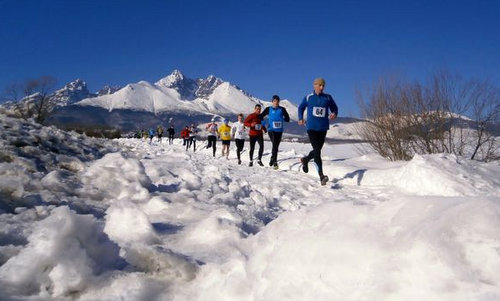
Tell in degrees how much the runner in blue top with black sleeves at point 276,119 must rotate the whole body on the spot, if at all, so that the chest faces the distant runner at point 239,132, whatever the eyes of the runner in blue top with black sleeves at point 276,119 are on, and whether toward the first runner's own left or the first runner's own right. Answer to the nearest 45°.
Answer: approximately 135° to the first runner's own right

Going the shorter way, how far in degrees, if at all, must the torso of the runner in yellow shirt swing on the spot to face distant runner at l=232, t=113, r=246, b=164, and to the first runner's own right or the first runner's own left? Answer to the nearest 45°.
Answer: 0° — they already face them

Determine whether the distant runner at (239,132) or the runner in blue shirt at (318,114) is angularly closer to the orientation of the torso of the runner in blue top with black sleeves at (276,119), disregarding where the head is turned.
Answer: the runner in blue shirt

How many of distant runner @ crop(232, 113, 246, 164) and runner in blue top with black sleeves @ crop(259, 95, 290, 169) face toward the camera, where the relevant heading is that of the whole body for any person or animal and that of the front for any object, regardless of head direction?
2

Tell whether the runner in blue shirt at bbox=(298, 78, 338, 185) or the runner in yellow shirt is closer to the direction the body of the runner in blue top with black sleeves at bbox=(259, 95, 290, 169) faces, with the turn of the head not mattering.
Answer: the runner in blue shirt

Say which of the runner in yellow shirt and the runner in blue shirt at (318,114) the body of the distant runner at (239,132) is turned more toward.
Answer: the runner in blue shirt

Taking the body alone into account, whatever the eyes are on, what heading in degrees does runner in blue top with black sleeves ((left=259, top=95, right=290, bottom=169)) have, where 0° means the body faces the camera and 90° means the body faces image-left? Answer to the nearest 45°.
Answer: approximately 0°
